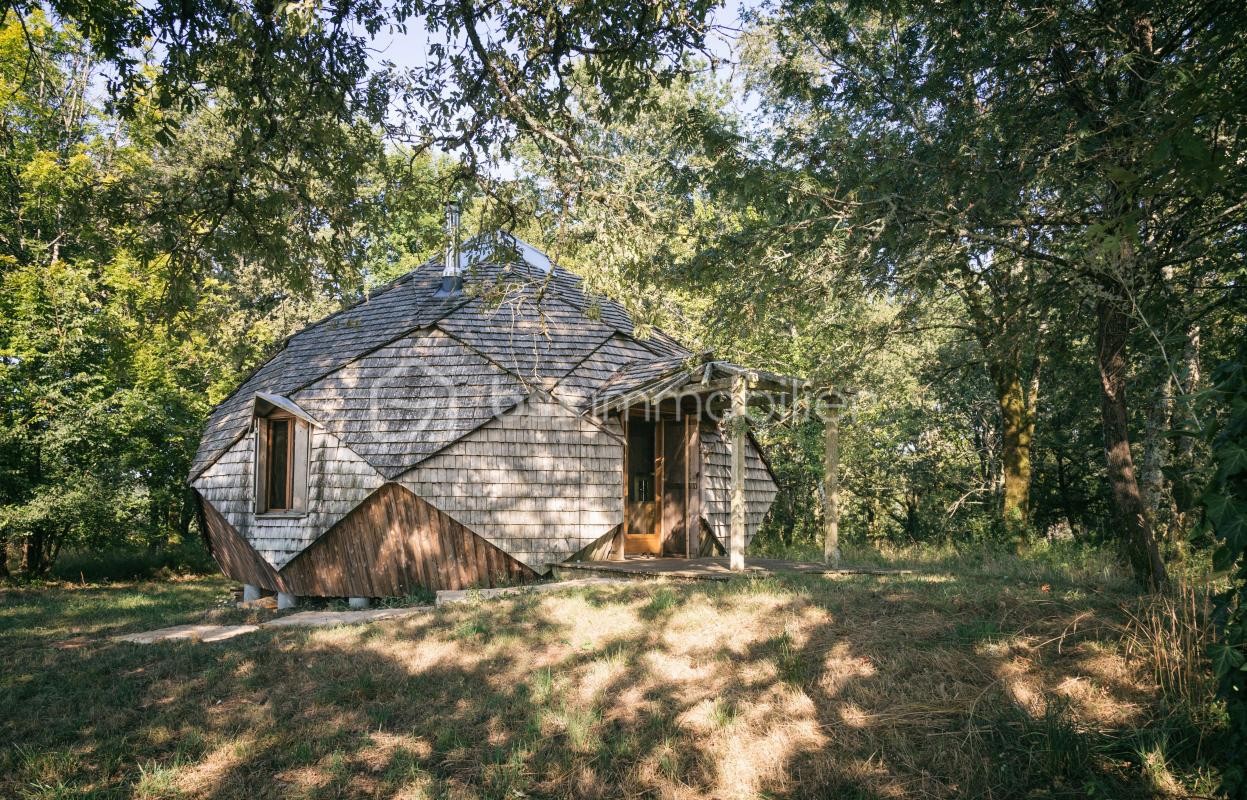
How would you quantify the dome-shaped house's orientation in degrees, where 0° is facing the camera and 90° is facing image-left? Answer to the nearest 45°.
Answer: approximately 315°

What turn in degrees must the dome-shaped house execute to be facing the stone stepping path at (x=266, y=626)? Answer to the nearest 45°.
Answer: approximately 90° to its right

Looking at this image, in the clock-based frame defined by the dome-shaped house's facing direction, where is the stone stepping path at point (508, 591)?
The stone stepping path is roughly at 1 o'clock from the dome-shaped house.

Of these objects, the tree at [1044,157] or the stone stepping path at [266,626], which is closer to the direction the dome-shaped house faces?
the tree

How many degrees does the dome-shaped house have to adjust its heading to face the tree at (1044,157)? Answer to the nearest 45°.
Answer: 0° — it already faces it
